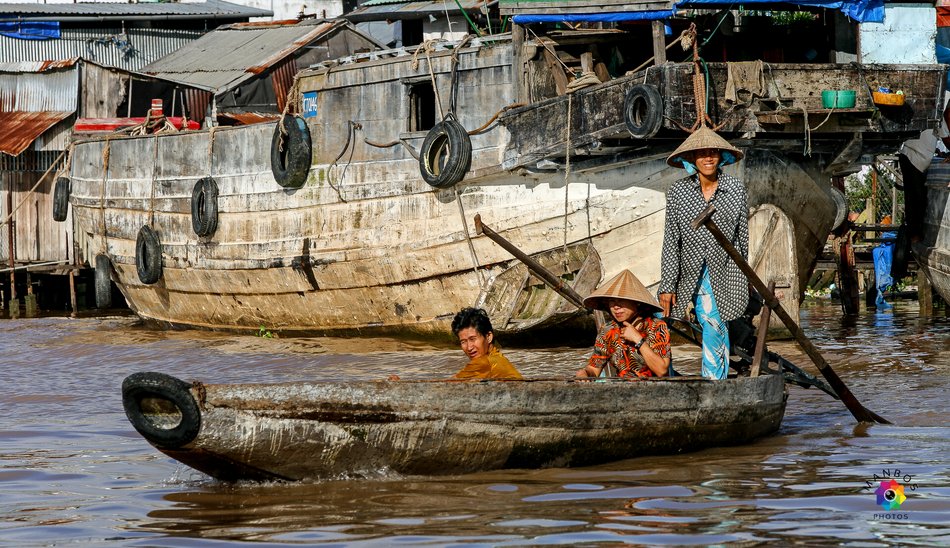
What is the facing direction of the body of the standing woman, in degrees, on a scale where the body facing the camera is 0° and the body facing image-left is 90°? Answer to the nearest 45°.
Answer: approximately 0°

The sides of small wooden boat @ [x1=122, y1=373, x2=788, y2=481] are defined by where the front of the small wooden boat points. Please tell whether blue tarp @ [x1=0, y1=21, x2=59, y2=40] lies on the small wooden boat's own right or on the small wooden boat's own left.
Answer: on the small wooden boat's own right

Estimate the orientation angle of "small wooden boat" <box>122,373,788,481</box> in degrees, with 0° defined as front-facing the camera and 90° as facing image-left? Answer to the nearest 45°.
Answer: approximately 90°

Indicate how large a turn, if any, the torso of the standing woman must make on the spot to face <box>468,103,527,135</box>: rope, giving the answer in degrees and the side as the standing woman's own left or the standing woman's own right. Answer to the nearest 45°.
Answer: approximately 135° to the standing woman's own right

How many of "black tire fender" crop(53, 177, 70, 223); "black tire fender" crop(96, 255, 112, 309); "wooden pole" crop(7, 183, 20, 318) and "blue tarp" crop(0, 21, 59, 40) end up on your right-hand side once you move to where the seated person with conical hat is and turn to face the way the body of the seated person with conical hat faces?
4

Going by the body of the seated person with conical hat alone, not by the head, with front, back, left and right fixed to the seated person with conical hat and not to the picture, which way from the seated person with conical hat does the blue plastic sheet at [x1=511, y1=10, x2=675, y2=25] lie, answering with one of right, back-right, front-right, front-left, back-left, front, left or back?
back-right

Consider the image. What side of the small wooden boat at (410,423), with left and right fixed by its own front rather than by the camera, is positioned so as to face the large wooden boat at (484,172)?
right

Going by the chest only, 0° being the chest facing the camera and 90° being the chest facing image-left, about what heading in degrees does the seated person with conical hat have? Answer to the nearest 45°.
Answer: approximately 45°
